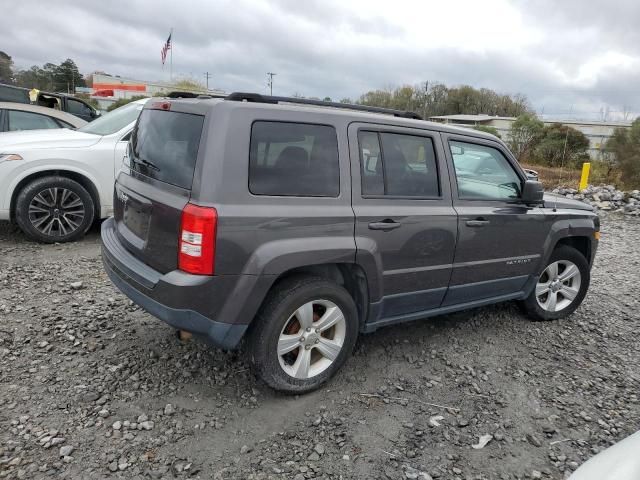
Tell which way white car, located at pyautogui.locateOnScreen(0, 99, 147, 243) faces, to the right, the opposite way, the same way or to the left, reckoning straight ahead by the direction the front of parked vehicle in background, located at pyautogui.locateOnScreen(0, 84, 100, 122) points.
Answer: the opposite way

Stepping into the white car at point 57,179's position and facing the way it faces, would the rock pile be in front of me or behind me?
behind

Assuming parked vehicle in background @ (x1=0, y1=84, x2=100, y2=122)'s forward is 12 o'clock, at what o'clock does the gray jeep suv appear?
The gray jeep suv is roughly at 3 o'clock from the parked vehicle in background.

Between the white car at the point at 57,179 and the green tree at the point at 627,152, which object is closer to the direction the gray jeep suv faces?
the green tree

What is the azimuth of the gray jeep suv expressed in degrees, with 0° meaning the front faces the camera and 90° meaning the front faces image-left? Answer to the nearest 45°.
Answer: approximately 225°

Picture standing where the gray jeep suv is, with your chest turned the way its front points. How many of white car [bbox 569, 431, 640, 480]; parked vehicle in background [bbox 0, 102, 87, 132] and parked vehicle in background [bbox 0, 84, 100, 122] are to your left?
2

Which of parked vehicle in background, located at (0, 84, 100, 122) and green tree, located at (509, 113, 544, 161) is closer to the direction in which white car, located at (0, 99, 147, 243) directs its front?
the parked vehicle in background

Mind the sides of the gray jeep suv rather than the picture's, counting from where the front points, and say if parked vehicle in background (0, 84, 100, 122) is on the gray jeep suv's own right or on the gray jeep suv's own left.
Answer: on the gray jeep suv's own left

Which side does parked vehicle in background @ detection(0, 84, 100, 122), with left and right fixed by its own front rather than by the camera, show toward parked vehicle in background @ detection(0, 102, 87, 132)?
right

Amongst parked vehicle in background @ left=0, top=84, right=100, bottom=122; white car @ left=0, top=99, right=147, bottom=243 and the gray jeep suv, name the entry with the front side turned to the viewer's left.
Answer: the white car

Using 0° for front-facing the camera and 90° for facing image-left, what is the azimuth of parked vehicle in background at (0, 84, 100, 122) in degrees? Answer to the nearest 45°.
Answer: approximately 270°

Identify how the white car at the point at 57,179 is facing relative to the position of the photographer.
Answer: facing to the left of the viewer

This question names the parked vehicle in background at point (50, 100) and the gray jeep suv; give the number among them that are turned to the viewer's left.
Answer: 0
